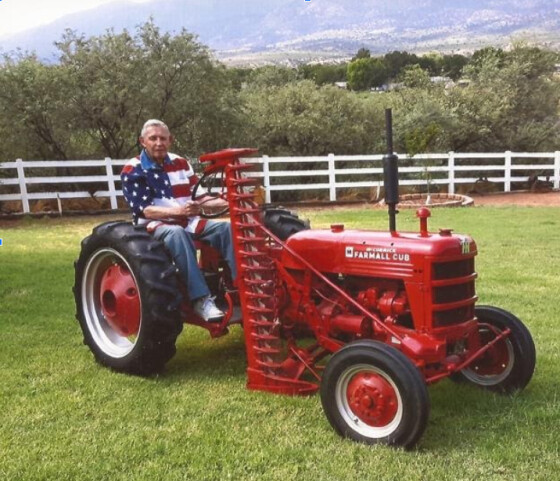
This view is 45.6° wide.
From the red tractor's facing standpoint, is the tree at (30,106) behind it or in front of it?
behind

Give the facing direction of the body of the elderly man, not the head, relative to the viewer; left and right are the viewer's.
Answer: facing the viewer and to the right of the viewer

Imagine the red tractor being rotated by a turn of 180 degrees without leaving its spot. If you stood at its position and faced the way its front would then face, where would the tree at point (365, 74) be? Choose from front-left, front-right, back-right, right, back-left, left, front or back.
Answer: front-right

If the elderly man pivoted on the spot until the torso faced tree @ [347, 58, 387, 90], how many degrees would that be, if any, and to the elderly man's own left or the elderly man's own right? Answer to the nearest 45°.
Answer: approximately 135° to the elderly man's own left

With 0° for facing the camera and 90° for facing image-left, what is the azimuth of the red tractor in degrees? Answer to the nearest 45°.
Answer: approximately 315°

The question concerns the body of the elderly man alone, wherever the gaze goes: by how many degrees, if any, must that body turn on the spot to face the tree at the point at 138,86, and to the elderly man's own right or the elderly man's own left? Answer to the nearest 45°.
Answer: approximately 135° to the elderly man's own left

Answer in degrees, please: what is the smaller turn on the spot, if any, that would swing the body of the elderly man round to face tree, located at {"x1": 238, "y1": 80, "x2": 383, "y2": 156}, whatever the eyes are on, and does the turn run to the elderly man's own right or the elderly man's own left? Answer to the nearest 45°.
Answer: approximately 135° to the elderly man's own left

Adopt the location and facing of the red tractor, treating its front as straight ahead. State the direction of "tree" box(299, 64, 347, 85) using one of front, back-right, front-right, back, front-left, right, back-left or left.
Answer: back-left

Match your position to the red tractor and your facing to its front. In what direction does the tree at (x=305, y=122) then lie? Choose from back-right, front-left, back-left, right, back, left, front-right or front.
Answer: back-left

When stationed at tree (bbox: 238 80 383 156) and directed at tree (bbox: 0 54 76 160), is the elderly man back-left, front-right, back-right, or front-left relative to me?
front-left

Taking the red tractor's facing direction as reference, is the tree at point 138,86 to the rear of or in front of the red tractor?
to the rear

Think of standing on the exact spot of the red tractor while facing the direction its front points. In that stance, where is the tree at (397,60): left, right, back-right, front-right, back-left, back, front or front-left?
back-left
